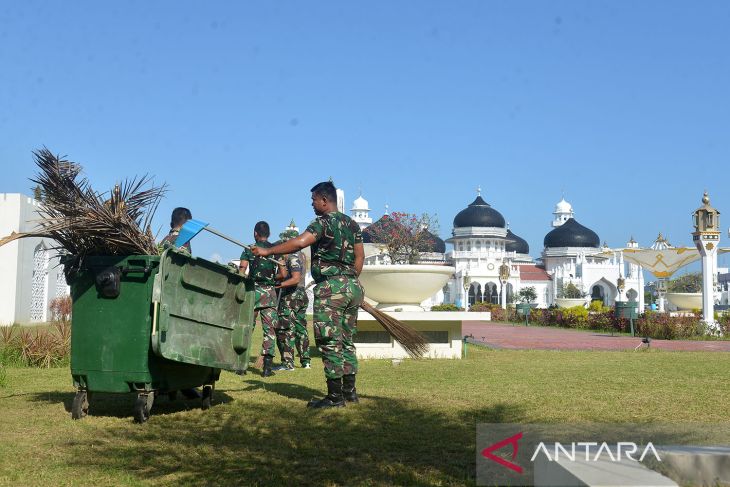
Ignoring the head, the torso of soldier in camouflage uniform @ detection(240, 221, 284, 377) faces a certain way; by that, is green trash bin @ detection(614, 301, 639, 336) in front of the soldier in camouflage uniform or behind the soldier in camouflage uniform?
in front

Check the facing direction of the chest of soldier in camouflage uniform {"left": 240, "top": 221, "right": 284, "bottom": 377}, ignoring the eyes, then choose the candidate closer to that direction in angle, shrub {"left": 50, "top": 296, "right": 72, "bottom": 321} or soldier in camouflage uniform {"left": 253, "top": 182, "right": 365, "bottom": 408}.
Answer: the shrub

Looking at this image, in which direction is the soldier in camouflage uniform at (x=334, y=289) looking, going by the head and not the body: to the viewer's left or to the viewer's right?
to the viewer's left

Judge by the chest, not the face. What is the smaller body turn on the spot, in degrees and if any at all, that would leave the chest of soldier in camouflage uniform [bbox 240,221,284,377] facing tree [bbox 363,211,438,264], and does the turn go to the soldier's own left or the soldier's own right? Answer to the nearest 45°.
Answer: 0° — they already face it

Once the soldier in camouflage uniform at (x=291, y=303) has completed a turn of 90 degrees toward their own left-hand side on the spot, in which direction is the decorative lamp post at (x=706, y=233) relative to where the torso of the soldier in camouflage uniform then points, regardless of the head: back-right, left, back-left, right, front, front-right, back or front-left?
back-left

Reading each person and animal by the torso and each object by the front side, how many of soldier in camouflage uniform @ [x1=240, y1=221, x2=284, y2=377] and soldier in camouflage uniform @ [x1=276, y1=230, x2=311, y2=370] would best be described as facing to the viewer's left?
1

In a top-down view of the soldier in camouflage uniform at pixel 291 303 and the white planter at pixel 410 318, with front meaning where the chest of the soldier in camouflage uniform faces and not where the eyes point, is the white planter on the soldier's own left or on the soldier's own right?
on the soldier's own right

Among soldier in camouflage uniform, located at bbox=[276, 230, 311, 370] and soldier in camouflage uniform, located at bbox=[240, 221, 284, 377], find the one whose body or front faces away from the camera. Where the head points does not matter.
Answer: soldier in camouflage uniform, located at bbox=[240, 221, 284, 377]

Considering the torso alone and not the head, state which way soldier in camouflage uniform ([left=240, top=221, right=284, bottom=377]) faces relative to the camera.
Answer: away from the camera

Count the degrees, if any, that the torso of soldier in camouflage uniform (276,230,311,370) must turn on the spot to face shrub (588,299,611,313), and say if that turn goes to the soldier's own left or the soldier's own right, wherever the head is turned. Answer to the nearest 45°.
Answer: approximately 135° to the soldier's own right

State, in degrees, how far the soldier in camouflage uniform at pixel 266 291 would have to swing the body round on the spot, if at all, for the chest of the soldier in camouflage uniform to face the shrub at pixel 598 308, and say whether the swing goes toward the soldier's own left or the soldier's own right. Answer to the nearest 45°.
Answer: approximately 45° to the soldier's own right
